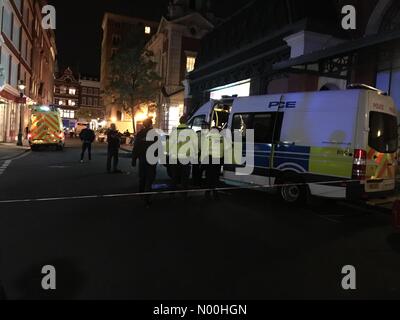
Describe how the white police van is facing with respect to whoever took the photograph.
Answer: facing away from the viewer and to the left of the viewer

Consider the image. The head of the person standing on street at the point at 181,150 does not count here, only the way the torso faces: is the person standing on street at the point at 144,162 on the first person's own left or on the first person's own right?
on the first person's own left

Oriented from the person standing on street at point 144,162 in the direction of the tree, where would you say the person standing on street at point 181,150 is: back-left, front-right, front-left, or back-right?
front-right

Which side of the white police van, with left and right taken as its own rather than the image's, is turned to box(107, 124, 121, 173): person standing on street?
front

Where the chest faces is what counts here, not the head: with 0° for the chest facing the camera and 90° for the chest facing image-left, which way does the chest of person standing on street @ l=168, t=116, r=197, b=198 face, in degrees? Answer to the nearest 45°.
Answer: approximately 180°

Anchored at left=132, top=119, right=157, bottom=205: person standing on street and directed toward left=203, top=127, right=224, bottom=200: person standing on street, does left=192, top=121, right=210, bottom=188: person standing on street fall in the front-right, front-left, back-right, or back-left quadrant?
front-left

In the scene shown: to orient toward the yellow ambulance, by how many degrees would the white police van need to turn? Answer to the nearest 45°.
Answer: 0° — it already faces it

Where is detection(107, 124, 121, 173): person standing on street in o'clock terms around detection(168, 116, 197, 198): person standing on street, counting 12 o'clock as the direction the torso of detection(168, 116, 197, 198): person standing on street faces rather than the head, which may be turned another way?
detection(107, 124, 121, 173): person standing on street is roughly at 11 o'clock from detection(168, 116, 197, 198): person standing on street.
